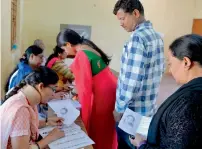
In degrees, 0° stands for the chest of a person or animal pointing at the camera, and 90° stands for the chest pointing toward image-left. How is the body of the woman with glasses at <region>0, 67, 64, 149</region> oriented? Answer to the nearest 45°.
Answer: approximately 270°

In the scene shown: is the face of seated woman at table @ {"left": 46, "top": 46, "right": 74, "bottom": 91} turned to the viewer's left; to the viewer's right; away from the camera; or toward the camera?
to the viewer's right

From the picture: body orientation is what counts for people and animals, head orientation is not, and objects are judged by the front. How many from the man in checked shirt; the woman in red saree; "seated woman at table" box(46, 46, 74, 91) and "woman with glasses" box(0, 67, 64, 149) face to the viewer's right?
2

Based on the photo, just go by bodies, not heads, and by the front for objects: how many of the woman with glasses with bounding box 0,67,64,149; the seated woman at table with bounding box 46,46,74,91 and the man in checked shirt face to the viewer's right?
2

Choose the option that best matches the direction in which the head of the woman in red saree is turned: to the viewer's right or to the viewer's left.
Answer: to the viewer's left

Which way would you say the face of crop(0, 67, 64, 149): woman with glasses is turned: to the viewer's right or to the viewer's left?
to the viewer's right

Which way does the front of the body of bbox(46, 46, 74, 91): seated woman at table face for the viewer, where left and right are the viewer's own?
facing to the right of the viewer

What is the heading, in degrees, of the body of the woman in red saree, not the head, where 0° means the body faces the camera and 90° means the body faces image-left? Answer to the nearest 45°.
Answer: approximately 135°

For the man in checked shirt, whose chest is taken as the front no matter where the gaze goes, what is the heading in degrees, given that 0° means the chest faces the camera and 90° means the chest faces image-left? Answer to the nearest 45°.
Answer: approximately 135°
